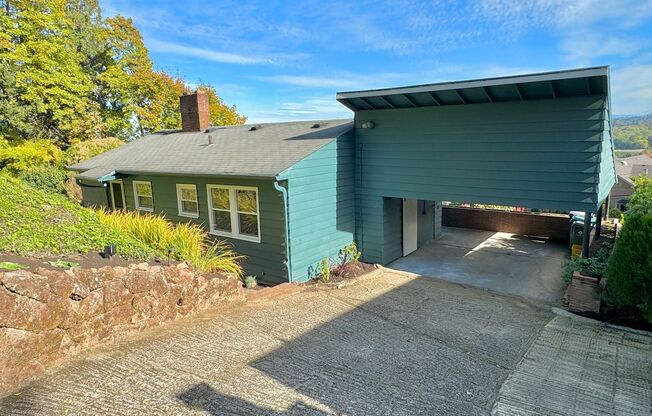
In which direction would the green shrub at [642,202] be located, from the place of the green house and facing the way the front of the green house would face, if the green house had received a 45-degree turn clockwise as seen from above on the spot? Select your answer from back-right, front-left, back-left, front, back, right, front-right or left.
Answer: back

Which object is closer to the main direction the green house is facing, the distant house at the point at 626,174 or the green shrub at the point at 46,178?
the green shrub

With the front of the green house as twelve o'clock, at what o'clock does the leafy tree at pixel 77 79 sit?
The leafy tree is roughly at 3 o'clock from the green house.

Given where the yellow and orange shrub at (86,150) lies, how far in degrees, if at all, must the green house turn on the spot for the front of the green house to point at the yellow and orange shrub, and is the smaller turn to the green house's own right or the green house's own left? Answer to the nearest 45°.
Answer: approximately 90° to the green house's own right

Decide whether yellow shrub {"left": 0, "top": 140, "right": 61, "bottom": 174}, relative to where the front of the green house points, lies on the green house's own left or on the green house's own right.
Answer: on the green house's own right

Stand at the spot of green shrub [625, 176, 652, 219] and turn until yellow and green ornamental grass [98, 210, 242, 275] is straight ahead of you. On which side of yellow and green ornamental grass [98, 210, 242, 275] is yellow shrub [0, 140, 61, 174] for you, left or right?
right

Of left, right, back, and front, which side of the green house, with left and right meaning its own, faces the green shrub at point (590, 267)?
left

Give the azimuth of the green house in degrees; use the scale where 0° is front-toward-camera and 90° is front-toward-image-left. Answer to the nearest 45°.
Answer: approximately 45°

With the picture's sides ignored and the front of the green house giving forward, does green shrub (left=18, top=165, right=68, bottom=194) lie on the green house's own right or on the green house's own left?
on the green house's own right

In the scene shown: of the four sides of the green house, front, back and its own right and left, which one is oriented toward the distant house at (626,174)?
back
